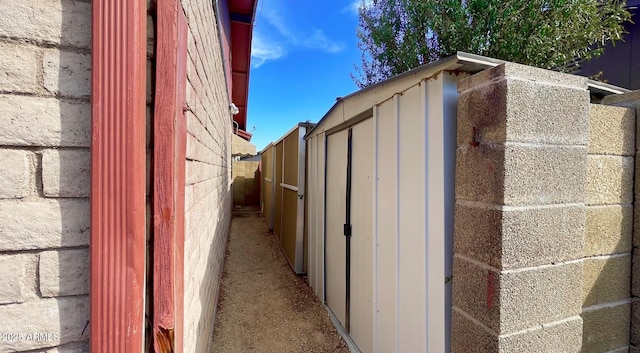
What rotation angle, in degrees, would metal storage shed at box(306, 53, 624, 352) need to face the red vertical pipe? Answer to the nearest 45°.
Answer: approximately 45° to its left

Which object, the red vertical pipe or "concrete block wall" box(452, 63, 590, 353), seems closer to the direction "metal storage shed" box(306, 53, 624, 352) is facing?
the red vertical pipe

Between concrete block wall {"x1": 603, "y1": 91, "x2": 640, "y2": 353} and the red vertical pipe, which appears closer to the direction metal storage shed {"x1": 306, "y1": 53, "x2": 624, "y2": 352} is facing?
the red vertical pipe

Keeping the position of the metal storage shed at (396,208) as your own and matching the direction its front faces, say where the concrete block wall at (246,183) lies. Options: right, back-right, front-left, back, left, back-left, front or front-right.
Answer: right

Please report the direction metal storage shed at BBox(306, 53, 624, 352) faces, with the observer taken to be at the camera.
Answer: facing the viewer and to the left of the viewer

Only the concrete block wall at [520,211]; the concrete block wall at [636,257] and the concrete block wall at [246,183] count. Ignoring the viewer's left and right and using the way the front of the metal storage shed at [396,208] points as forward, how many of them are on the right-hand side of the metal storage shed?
1

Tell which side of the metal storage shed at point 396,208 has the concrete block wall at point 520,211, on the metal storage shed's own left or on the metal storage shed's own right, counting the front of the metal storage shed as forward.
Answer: on the metal storage shed's own left

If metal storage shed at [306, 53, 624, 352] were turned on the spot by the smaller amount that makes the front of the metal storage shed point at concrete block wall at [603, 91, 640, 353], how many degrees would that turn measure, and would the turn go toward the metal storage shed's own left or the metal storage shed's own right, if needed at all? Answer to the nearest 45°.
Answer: approximately 135° to the metal storage shed's own left
